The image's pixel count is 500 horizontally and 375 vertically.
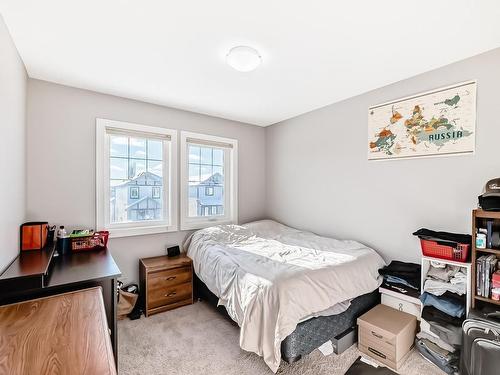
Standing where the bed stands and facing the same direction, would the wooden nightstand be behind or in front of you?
behind

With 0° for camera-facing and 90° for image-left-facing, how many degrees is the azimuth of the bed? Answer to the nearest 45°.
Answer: approximately 315°

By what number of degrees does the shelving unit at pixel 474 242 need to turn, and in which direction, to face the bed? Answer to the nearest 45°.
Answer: approximately 45° to its right

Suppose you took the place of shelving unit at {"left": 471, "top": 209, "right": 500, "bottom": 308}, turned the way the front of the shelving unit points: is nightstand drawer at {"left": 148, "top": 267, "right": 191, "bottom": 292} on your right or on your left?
on your right

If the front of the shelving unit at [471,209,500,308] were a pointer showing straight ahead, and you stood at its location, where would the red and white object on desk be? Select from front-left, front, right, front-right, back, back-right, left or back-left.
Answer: front-right

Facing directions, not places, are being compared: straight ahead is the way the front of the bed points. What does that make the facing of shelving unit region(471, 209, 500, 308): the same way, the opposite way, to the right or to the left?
to the right
